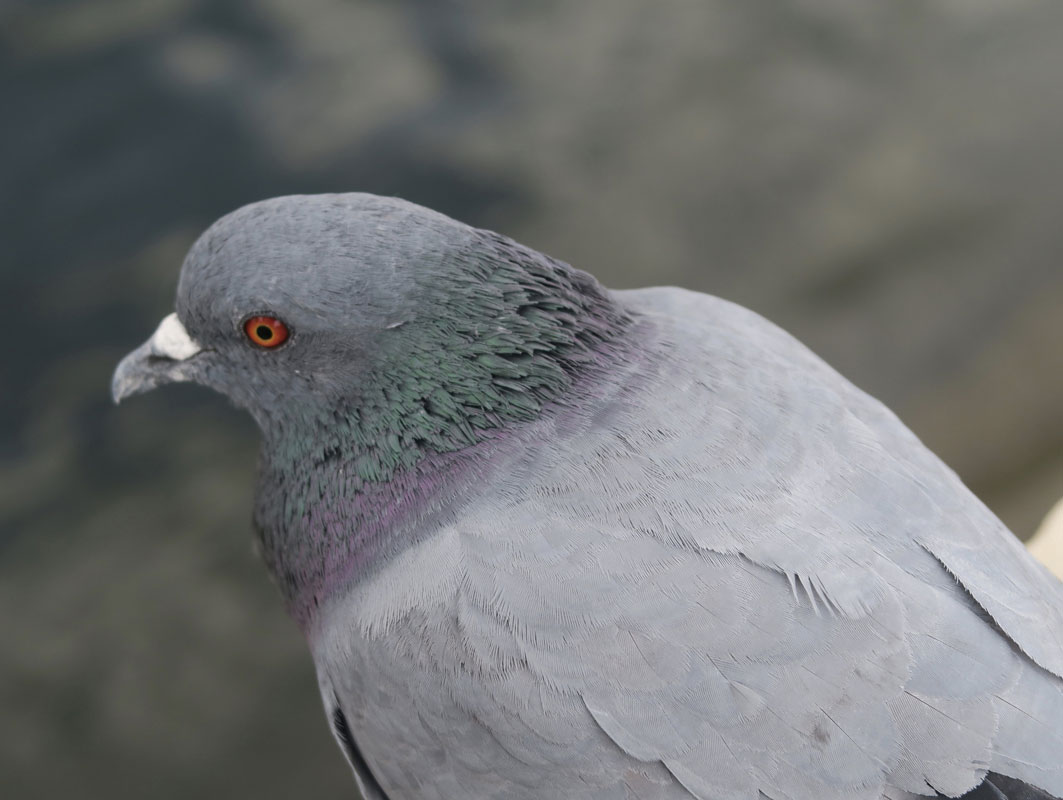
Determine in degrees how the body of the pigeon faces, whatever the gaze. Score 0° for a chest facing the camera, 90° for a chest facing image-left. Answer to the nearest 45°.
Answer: approximately 90°
